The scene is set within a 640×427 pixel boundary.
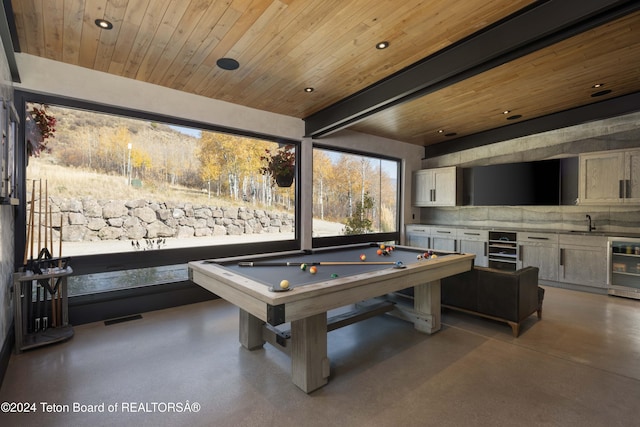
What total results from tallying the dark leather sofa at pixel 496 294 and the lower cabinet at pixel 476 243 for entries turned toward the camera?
1

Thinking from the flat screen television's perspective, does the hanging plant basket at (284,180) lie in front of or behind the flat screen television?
in front

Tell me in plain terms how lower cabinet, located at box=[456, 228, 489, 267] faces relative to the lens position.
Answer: facing the viewer

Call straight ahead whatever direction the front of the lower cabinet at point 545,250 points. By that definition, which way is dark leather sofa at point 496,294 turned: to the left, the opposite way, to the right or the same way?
the opposite way

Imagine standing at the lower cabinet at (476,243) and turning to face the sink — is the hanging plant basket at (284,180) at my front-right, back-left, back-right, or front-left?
back-right

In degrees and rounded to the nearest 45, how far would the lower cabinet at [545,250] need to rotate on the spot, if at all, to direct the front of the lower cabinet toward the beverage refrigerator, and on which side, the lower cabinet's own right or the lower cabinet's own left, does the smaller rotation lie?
approximately 135° to the lower cabinet's own left

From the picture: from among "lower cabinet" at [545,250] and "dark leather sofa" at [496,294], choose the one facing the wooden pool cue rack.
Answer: the lower cabinet

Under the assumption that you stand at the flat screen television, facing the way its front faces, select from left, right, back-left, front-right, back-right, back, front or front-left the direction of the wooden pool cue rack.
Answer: front

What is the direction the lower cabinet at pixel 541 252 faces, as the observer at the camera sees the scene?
facing the viewer and to the left of the viewer
